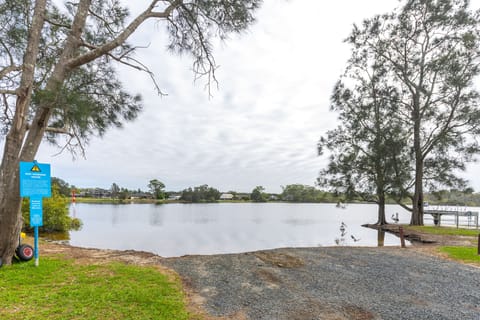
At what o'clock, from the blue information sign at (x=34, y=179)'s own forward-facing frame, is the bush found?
The bush is roughly at 6 o'clock from the blue information sign.

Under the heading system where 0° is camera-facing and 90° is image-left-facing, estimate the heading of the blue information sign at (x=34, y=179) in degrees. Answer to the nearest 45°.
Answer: approximately 0°
